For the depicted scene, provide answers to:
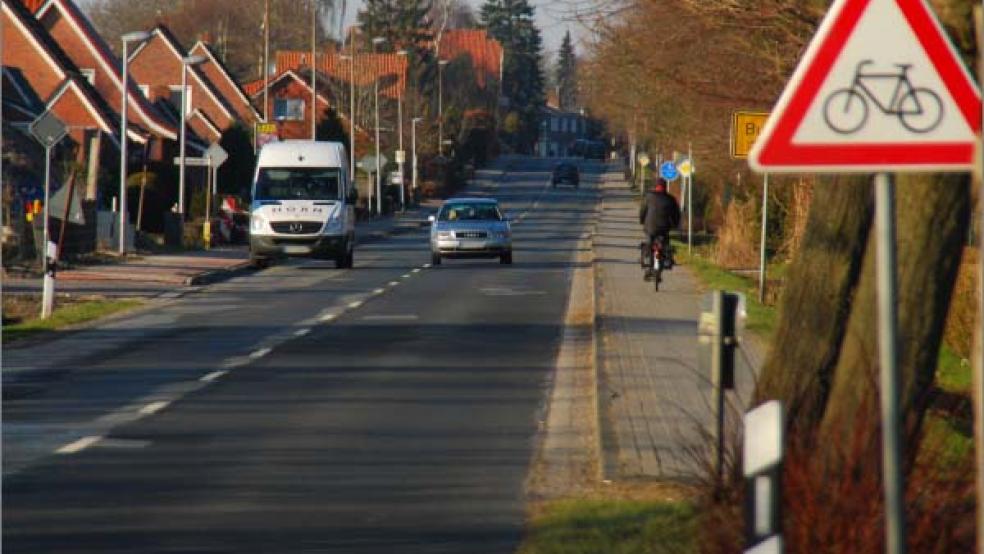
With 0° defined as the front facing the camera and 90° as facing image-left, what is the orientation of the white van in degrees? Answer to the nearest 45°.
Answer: approximately 0°

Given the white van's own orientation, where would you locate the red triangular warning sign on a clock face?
The red triangular warning sign is roughly at 12 o'clock from the white van.

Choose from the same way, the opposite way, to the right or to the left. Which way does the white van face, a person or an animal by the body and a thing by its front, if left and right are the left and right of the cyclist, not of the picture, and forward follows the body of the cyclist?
the opposite way

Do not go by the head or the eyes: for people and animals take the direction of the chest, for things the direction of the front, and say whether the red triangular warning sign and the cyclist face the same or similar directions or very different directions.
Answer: very different directions

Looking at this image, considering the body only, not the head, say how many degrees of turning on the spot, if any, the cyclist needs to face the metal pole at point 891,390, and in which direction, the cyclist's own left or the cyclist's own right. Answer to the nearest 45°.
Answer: approximately 180°

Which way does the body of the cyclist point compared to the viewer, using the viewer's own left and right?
facing away from the viewer

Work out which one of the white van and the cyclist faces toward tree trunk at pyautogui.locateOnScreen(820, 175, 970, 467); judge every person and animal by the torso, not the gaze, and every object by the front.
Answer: the white van

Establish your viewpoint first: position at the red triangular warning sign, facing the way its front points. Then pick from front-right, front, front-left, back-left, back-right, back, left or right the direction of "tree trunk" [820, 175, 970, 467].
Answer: back

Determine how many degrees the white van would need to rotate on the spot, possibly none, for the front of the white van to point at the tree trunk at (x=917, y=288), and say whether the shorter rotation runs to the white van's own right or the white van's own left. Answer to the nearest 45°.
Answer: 0° — it already faces it

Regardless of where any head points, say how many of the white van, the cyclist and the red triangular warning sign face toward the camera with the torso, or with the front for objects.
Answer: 2

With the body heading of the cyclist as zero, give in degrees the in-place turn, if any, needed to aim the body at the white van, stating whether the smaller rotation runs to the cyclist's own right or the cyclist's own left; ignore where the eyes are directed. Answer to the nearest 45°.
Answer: approximately 45° to the cyclist's own left

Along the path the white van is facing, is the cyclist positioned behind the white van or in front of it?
in front

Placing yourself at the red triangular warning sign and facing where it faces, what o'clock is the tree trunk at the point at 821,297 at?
The tree trunk is roughly at 6 o'clock from the red triangular warning sign.

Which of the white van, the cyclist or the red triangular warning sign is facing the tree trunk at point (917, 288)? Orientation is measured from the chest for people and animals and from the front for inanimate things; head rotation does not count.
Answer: the white van
